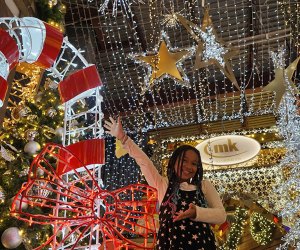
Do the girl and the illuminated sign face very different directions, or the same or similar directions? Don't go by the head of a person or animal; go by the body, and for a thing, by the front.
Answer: same or similar directions

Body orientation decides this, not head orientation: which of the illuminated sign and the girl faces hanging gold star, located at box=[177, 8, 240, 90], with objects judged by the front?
the illuminated sign

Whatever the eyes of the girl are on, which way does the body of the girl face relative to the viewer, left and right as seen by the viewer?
facing the viewer

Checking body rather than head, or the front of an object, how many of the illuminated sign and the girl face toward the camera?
2

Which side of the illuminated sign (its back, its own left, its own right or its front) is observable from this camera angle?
front

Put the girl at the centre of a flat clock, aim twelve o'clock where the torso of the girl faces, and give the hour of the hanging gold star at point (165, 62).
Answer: The hanging gold star is roughly at 6 o'clock from the girl.

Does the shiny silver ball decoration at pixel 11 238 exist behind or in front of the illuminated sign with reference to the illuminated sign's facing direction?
in front

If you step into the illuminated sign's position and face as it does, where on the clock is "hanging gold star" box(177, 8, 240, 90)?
The hanging gold star is roughly at 12 o'clock from the illuminated sign.
